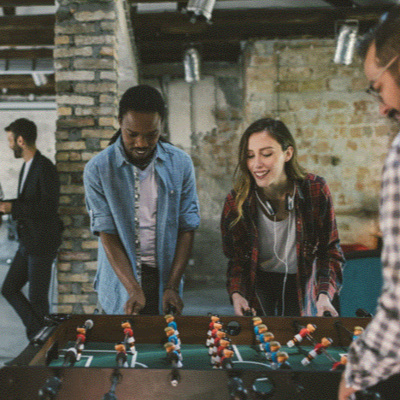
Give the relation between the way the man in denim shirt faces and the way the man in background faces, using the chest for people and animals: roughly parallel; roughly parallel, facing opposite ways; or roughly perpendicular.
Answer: roughly perpendicular

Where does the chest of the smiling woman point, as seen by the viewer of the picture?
toward the camera

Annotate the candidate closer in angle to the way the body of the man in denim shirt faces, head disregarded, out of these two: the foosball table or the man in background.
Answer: the foosball table

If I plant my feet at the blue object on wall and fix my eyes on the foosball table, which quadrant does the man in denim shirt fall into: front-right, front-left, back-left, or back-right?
front-right

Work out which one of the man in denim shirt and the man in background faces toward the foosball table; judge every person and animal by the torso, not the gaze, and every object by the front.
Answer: the man in denim shirt

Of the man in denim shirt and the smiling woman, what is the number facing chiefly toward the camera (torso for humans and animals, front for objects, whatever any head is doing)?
2

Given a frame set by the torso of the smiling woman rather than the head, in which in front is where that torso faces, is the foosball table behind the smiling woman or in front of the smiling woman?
in front

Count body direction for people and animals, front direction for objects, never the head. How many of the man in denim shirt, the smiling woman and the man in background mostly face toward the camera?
2

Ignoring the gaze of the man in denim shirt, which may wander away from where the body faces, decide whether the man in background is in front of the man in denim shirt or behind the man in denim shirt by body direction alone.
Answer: behind
